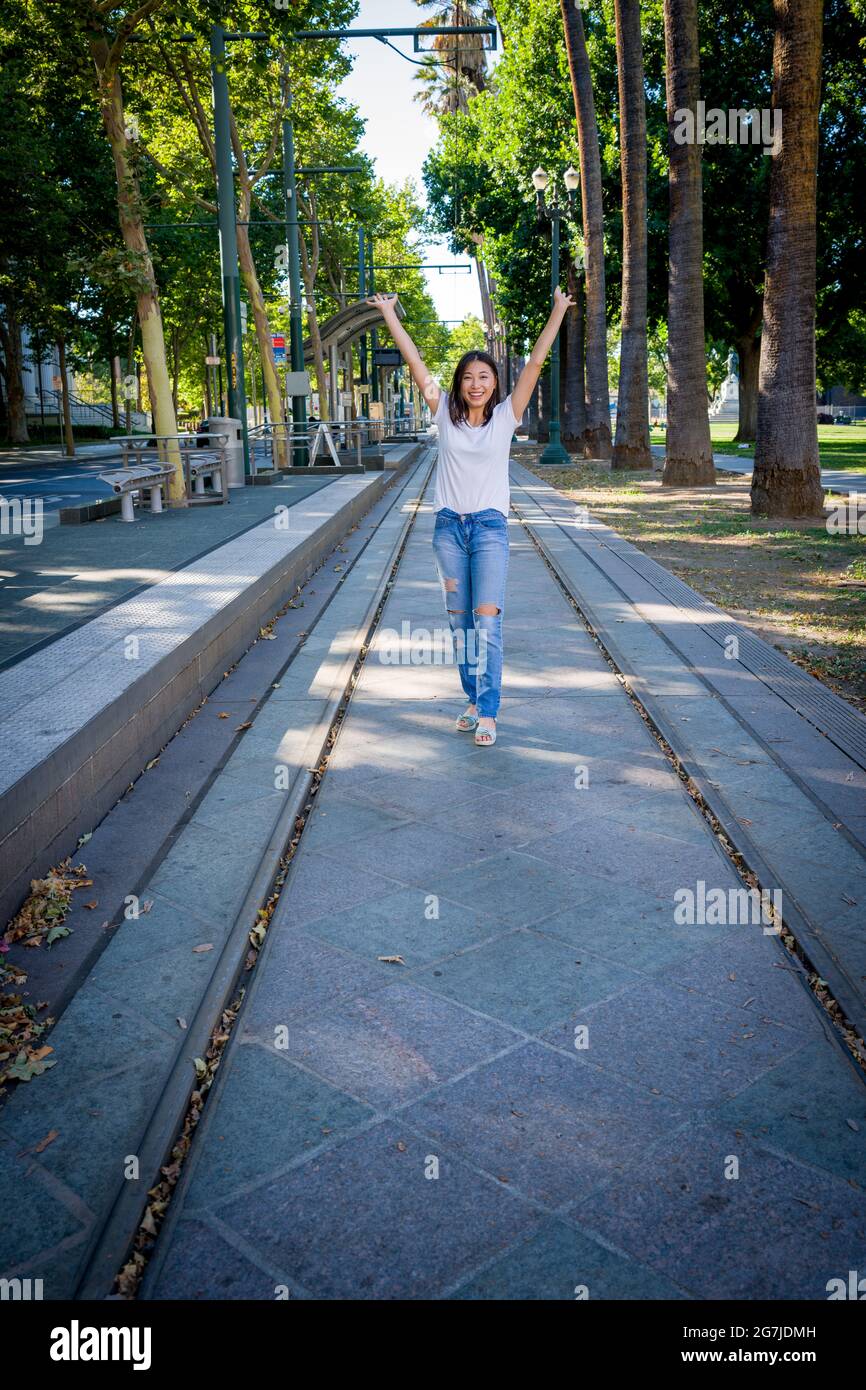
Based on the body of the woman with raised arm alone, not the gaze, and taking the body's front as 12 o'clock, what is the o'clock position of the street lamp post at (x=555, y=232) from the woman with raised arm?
The street lamp post is roughly at 6 o'clock from the woman with raised arm.

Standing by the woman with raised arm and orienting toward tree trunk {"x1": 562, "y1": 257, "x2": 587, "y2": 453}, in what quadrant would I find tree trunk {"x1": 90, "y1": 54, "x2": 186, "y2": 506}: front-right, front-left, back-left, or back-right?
front-left

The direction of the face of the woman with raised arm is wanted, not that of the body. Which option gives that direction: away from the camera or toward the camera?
toward the camera

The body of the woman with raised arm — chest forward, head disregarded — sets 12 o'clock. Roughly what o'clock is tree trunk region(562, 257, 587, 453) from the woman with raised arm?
The tree trunk is roughly at 6 o'clock from the woman with raised arm.

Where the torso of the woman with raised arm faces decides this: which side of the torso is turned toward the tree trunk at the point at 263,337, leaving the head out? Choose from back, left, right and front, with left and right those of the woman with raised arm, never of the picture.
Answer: back

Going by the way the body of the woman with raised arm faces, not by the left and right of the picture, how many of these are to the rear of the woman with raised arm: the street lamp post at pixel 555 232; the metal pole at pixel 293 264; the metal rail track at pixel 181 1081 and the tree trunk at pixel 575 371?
3

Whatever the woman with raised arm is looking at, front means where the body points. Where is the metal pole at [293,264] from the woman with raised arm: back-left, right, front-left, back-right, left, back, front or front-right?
back

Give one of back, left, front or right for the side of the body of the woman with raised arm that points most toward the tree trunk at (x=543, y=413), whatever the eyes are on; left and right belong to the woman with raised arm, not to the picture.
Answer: back

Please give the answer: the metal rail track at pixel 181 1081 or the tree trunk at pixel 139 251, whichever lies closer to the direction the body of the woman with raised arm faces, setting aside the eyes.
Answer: the metal rail track

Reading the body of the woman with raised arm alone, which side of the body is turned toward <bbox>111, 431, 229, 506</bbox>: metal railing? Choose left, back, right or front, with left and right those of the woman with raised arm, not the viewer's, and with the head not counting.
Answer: back

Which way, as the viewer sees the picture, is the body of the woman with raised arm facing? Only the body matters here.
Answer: toward the camera
